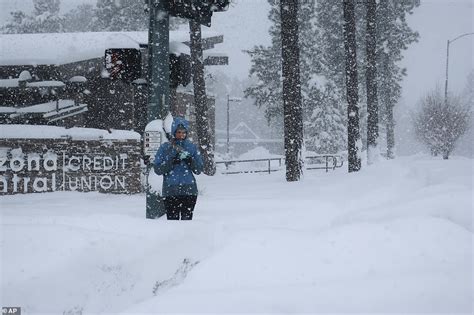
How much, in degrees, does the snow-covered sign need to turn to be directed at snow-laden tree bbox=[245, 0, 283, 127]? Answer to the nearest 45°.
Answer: approximately 135° to its left

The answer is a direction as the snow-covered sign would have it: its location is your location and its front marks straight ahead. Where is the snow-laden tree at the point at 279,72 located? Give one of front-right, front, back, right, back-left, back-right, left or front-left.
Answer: back-left

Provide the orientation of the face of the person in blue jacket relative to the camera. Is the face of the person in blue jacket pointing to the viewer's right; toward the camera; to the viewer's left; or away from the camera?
toward the camera

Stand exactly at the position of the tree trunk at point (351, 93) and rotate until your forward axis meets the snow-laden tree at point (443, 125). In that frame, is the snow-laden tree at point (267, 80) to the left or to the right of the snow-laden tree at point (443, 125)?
left

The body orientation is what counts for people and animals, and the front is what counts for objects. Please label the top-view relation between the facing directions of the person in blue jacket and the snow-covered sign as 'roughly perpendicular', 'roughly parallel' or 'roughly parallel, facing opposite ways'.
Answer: roughly parallel

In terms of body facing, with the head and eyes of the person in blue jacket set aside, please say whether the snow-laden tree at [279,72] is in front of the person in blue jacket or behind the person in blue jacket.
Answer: behind

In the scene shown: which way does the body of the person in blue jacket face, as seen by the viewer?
toward the camera

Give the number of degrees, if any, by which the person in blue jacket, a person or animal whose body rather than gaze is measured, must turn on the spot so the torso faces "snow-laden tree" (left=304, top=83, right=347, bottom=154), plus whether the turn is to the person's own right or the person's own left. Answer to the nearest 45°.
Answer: approximately 180°

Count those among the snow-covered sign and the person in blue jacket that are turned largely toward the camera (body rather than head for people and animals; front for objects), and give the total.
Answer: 2
